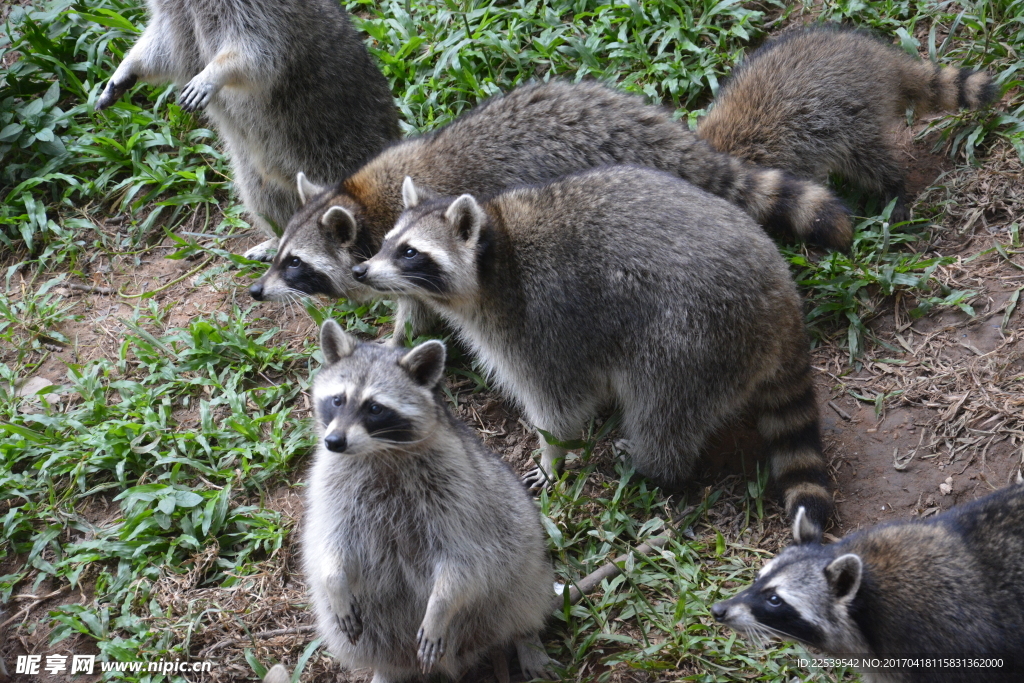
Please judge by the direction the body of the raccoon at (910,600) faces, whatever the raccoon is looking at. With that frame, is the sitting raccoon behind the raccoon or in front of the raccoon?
in front

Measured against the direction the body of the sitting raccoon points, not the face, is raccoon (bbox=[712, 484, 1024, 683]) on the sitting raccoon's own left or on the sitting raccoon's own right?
on the sitting raccoon's own left

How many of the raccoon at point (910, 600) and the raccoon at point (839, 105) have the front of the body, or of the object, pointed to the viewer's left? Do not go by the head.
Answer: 2

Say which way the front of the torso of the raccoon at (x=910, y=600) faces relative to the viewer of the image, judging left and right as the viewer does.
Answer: facing to the left of the viewer

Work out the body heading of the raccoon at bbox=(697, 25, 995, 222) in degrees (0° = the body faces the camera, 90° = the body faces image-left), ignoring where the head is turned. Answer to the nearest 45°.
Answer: approximately 90°

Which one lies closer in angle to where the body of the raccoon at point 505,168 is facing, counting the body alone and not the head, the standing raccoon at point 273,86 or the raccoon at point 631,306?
the standing raccoon

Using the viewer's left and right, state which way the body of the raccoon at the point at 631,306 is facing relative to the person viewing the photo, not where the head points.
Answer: facing to the left of the viewer

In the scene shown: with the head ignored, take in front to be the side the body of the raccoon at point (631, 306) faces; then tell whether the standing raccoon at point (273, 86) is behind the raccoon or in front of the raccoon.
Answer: in front

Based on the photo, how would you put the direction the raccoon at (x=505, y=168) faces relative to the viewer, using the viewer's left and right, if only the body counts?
facing to the left of the viewer

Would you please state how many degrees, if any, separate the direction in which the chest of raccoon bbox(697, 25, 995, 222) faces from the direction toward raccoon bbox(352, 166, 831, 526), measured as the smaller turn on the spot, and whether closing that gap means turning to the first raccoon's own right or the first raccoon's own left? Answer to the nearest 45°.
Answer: approximately 90° to the first raccoon's own left
